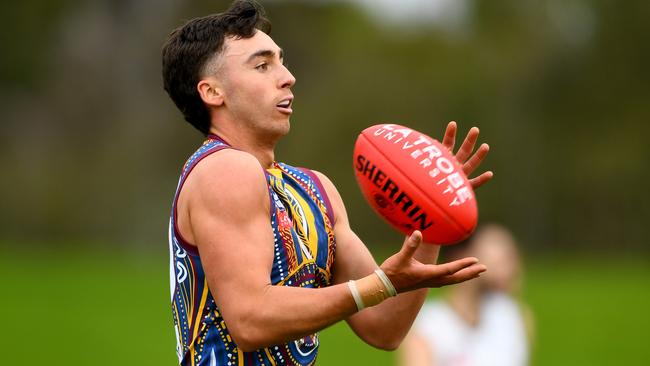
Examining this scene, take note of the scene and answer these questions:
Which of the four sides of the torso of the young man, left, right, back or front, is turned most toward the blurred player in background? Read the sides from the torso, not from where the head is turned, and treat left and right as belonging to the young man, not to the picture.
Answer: left

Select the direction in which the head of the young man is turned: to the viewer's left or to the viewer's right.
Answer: to the viewer's right

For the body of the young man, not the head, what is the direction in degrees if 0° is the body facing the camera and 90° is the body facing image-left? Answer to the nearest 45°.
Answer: approximately 315°
